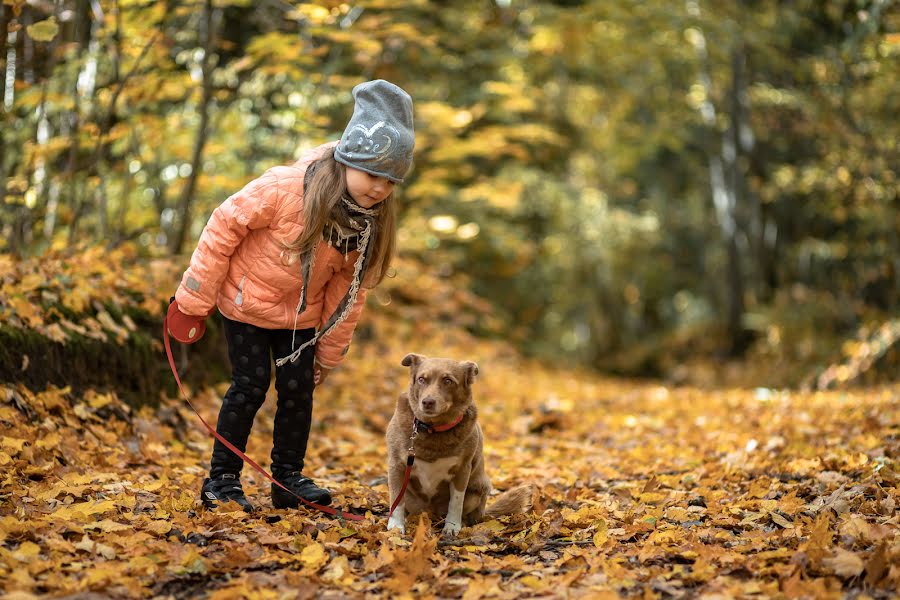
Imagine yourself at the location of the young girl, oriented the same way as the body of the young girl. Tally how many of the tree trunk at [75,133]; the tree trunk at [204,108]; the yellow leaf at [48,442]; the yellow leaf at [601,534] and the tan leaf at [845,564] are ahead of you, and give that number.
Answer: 2

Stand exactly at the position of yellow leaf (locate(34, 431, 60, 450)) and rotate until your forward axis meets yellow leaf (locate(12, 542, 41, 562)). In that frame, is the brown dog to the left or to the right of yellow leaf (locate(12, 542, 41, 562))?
left

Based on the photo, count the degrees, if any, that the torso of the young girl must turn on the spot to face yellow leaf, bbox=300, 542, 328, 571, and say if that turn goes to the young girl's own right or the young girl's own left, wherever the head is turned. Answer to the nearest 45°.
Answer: approximately 45° to the young girl's own right

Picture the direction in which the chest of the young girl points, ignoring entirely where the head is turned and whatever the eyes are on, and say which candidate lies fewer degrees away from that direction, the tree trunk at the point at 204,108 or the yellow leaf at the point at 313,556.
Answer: the yellow leaf

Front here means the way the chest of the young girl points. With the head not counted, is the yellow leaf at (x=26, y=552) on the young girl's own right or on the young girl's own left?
on the young girl's own right

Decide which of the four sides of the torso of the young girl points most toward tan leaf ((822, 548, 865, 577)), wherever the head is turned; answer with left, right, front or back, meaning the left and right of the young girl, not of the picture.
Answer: front

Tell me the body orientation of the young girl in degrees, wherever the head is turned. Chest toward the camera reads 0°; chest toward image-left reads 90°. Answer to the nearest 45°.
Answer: approximately 315°

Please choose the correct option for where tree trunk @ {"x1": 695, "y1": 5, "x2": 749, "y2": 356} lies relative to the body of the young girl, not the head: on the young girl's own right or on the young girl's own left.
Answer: on the young girl's own left

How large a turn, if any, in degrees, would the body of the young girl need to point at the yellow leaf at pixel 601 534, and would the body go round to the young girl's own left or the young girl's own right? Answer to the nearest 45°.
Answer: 0° — they already face it

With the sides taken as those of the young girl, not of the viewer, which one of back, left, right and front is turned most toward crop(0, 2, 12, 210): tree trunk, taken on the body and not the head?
back
